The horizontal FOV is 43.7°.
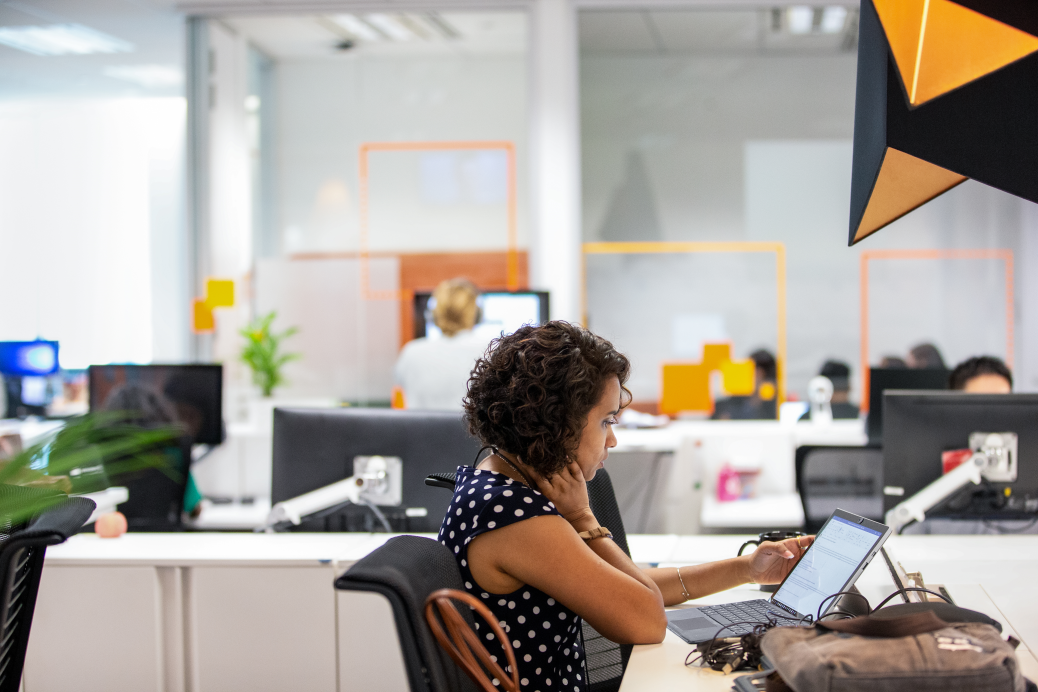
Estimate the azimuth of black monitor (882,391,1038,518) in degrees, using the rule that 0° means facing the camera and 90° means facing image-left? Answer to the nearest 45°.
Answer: approximately 180°

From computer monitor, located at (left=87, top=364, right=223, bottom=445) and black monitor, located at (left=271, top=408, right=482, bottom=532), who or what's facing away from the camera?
the black monitor

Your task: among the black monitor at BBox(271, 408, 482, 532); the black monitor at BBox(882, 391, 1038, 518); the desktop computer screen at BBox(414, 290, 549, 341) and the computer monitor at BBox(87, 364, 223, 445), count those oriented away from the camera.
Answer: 2

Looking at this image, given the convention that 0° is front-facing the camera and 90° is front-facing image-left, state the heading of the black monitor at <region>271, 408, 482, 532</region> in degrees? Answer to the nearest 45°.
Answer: approximately 180°

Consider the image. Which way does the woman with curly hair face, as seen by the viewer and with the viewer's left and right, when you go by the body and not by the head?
facing to the right of the viewer

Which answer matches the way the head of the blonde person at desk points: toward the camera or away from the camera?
away from the camera

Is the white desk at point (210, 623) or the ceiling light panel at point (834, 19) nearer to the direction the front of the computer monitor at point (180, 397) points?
the white desk

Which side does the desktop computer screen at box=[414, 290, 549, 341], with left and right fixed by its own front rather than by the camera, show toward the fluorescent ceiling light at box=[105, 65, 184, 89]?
right

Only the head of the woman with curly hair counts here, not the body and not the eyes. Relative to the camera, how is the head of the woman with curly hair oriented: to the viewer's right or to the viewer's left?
to the viewer's right

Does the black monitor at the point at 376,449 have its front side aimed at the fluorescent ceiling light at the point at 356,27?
yes

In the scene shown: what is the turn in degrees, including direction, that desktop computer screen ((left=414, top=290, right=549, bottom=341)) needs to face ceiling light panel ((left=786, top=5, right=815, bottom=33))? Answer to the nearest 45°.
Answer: approximately 90° to its left
